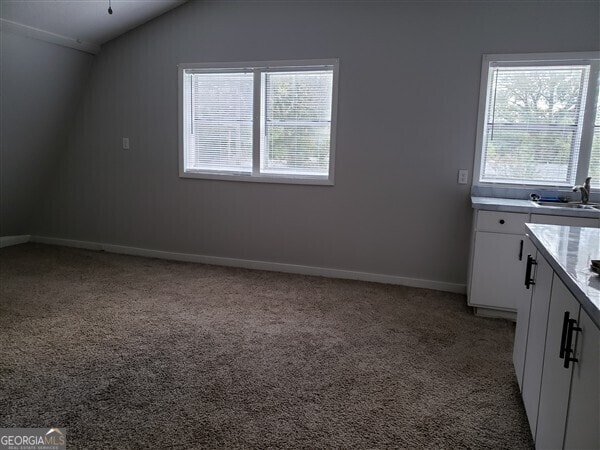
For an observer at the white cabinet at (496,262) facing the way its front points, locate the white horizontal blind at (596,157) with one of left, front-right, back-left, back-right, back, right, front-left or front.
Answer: back-left

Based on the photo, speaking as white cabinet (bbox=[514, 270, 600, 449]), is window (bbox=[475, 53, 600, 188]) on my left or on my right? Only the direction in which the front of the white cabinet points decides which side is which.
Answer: on my right

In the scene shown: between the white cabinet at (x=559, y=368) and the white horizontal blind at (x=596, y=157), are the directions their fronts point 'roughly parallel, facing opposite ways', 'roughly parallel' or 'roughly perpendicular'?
roughly perpendicular

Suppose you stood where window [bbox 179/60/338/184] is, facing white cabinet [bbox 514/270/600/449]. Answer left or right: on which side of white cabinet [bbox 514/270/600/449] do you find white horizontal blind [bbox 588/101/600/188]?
left

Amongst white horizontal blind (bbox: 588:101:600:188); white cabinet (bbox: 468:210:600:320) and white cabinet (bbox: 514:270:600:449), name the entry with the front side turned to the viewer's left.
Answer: white cabinet (bbox: 514:270:600:449)

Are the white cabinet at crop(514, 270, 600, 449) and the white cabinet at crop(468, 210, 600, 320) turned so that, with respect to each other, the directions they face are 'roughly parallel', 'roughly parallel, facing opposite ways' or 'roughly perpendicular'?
roughly perpendicular

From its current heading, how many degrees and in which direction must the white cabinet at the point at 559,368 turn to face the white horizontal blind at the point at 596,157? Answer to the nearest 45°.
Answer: approximately 90° to its right

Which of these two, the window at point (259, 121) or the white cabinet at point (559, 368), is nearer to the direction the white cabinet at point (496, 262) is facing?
the white cabinet

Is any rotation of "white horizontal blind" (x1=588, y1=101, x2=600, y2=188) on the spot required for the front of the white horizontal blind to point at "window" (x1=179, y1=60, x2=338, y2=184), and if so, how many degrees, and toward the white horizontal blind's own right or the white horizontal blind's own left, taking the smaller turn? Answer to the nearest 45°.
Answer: approximately 90° to the white horizontal blind's own right

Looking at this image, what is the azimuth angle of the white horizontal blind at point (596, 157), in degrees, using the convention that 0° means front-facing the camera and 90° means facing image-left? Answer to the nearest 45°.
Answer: approximately 0°

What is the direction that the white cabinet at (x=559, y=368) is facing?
to the viewer's left

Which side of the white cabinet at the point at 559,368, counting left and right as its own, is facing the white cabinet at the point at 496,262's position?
right
